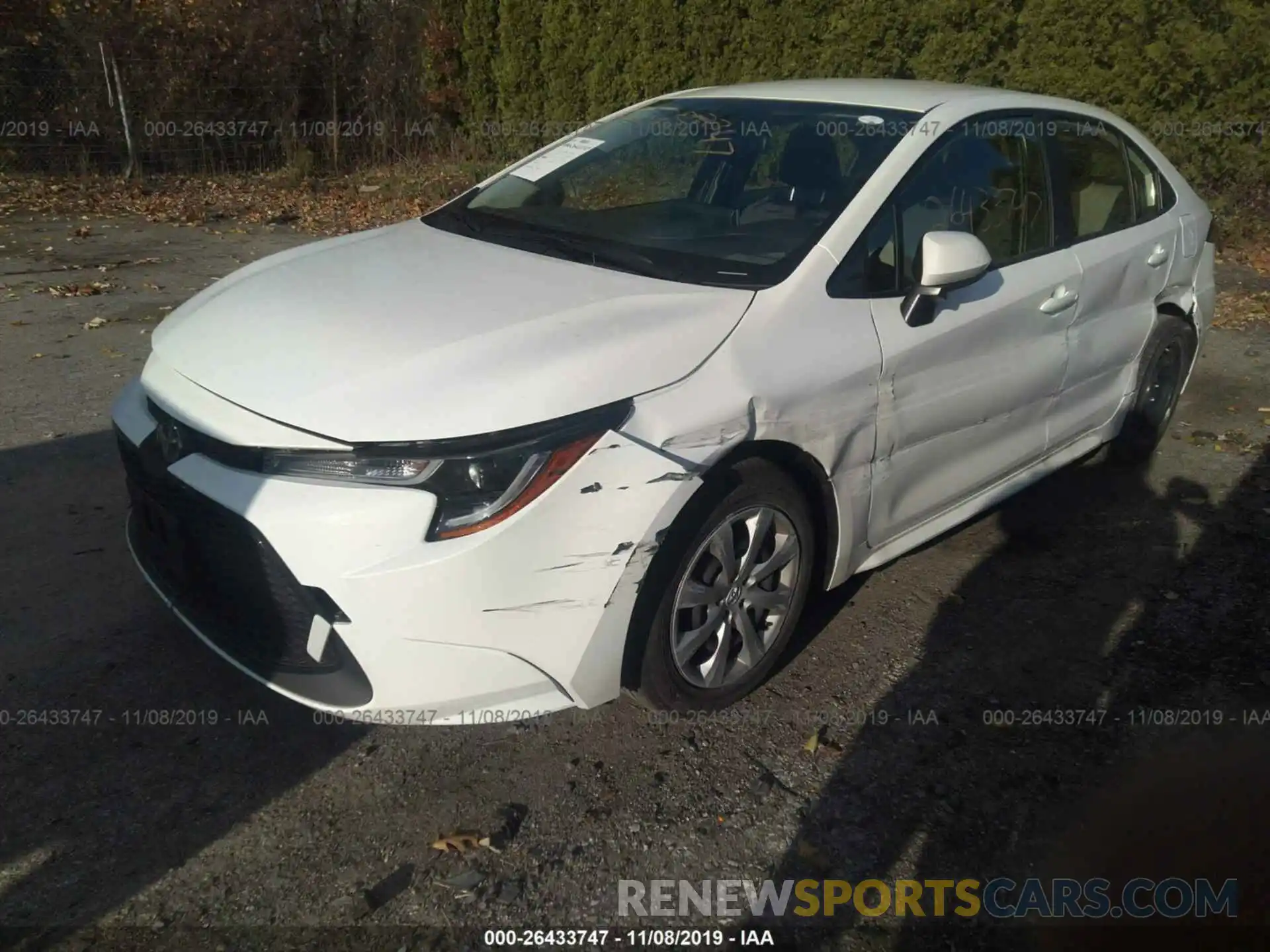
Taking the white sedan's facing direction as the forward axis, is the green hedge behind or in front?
behind

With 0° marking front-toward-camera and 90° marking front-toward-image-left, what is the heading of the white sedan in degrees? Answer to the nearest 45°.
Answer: approximately 45°

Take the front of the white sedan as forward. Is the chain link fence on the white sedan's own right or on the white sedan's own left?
on the white sedan's own right
